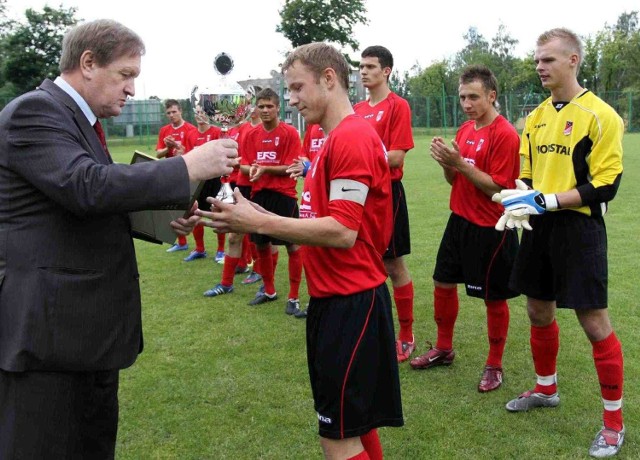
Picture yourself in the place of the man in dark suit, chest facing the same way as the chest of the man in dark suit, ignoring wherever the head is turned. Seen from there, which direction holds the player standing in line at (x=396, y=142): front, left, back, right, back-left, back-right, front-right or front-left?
front-left

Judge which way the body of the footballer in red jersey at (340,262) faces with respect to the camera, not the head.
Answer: to the viewer's left

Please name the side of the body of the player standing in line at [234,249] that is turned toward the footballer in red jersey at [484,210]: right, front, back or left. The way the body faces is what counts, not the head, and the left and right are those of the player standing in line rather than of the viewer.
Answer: left

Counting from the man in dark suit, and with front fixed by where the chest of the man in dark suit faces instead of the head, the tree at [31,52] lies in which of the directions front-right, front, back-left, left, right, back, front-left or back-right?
left

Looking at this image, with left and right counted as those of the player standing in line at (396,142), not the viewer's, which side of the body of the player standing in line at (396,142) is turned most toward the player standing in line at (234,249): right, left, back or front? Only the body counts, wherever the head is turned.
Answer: right

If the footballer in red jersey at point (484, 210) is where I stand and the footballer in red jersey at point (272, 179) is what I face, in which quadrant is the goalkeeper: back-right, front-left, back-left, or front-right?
back-left

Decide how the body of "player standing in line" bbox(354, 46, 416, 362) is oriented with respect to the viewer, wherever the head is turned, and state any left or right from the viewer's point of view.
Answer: facing the viewer and to the left of the viewer

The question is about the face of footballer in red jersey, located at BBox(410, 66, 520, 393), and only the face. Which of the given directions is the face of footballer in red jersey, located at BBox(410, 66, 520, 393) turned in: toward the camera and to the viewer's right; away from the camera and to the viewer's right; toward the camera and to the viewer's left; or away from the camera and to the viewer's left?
toward the camera and to the viewer's left

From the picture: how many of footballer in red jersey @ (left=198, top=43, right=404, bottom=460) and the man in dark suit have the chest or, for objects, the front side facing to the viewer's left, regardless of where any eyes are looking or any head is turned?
1

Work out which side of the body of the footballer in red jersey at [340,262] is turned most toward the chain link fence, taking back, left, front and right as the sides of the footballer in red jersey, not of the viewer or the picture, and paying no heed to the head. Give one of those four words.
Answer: right

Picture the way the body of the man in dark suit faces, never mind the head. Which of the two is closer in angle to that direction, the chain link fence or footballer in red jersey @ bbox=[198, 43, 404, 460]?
the footballer in red jersey

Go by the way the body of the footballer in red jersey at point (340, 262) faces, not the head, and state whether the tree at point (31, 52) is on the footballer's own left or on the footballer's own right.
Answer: on the footballer's own right

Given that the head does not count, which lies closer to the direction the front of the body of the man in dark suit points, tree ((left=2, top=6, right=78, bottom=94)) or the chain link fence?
the chain link fence
